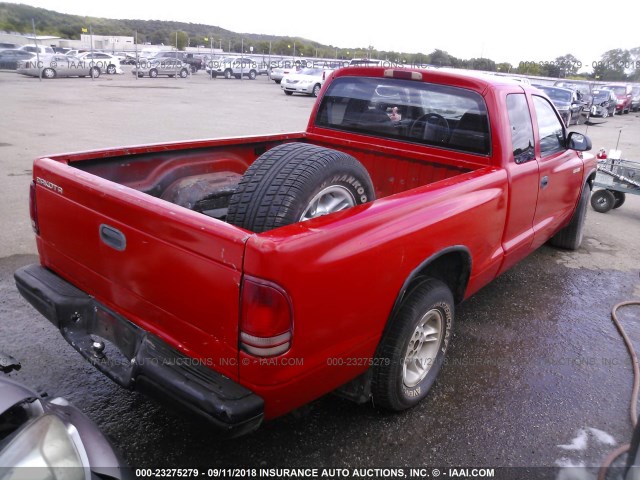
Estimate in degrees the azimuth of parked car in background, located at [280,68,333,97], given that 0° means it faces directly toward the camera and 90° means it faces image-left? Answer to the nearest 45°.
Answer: approximately 45°

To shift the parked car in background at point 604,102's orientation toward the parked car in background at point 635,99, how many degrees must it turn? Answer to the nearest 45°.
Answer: approximately 135° to its right

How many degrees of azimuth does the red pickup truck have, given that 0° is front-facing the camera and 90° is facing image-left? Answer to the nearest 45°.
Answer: approximately 225°

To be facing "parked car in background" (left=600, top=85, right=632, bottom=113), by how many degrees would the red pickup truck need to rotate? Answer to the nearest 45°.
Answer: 0° — it already faces it

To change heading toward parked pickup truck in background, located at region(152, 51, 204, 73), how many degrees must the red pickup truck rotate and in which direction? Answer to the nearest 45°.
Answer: approximately 45° to its left

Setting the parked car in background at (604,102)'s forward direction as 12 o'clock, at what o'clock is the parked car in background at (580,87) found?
the parked car in background at (580,87) is roughly at 12 o'clock from the parked car in background at (604,102).

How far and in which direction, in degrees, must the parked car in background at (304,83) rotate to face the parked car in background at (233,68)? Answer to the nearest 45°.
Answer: approximately 135° to its right

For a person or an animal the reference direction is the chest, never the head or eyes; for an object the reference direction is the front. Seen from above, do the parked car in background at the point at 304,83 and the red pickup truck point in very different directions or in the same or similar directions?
very different directions

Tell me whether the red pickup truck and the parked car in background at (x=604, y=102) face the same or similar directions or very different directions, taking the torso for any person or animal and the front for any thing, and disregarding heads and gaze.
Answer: very different directions
